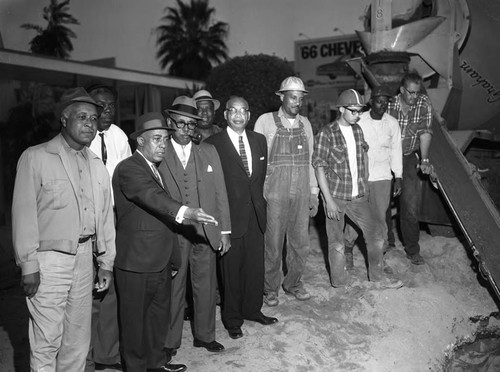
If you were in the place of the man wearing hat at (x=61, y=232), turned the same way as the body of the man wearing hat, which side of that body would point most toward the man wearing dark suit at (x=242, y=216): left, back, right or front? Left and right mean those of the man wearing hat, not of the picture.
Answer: left

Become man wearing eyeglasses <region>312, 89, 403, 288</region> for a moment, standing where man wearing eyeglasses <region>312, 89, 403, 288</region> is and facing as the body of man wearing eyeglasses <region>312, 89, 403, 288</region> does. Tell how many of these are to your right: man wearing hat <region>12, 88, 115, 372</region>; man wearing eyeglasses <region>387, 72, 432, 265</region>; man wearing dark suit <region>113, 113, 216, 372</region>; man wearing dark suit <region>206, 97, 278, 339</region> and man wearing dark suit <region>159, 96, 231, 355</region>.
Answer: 4

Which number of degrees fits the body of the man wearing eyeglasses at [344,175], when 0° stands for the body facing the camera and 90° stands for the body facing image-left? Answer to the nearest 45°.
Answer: approximately 315°

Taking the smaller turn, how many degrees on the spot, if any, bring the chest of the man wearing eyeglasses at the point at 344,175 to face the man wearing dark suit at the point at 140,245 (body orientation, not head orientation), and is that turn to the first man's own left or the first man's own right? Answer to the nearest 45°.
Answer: approximately 90° to the first man's own right

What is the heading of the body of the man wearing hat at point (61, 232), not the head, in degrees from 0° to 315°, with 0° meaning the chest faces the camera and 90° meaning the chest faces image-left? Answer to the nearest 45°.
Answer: approximately 315°

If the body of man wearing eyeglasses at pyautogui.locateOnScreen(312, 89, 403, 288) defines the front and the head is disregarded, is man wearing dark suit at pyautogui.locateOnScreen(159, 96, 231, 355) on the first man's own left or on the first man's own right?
on the first man's own right

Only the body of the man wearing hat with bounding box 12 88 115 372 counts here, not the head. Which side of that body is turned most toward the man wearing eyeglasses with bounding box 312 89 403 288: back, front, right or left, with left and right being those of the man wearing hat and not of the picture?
left

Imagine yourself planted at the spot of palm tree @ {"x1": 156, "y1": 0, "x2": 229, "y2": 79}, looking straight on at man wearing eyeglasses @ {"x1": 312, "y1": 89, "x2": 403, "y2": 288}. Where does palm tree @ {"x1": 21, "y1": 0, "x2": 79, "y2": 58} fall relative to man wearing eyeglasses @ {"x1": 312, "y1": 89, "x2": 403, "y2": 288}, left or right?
right

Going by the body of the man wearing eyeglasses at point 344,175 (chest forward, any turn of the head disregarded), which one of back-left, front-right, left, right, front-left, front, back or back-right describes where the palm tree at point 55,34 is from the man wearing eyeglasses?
back

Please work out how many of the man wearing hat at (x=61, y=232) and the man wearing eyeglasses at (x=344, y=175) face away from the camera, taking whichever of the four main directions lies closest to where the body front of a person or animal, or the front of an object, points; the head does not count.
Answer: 0

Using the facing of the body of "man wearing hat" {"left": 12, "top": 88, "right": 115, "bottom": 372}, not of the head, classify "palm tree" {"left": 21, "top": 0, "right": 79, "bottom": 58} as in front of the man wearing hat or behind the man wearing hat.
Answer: behind

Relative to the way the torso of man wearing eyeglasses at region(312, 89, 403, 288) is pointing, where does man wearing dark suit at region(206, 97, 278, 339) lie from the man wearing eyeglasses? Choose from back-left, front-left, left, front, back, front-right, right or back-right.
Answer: right

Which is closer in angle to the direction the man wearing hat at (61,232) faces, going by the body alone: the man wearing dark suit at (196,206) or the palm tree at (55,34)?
the man wearing dark suit

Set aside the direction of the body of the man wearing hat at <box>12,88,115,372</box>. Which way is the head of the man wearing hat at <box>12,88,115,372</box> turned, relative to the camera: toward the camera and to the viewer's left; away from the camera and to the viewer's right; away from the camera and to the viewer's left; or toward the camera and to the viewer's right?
toward the camera and to the viewer's right
